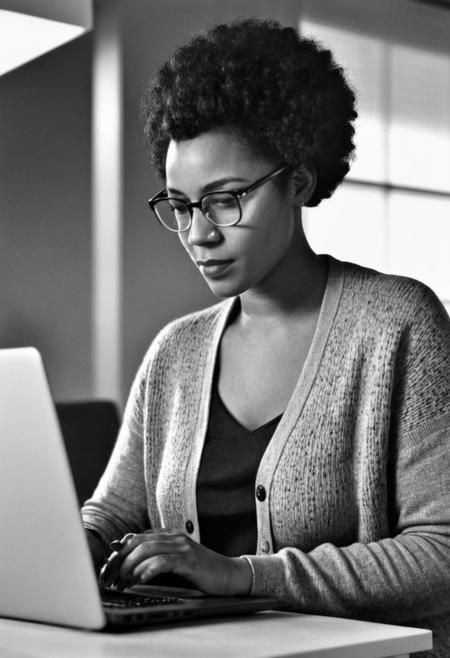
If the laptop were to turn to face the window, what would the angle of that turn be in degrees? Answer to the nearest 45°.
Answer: approximately 45° to its left

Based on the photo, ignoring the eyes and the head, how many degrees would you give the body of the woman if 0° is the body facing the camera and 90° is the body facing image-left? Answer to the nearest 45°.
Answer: approximately 45°

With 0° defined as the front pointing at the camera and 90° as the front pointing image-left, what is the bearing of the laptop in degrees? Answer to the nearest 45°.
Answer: approximately 225°

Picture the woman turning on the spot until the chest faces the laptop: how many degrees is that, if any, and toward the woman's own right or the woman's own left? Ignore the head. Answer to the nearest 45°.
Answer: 0° — they already face it

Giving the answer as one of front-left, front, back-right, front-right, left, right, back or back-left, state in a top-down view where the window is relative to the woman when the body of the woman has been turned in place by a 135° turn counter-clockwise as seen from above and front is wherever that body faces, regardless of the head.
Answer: left

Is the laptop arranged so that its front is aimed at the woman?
yes

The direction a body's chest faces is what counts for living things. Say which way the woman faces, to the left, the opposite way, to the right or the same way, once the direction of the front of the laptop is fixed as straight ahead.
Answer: the opposite way
